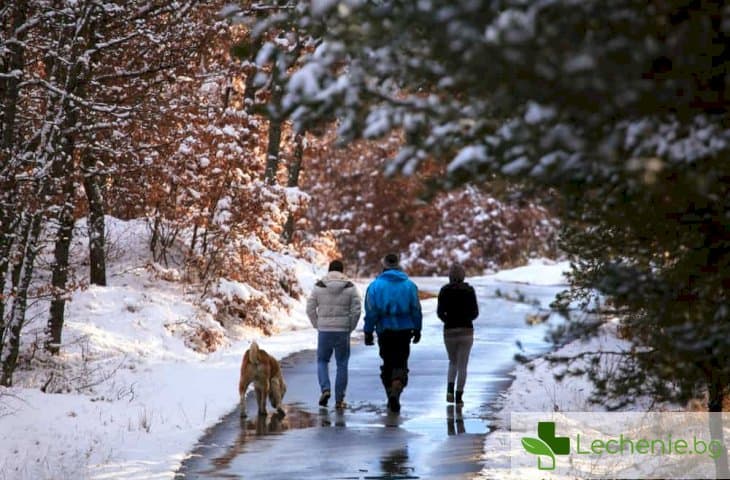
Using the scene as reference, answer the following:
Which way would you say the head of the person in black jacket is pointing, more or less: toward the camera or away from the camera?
away from the camera

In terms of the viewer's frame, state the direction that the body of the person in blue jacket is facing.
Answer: away from the camera

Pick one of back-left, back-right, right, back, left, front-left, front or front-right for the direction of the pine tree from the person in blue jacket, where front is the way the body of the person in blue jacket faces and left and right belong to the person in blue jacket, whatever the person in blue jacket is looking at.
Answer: back

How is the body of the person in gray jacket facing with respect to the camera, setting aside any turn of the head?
away from the camera

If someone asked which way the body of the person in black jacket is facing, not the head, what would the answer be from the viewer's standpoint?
away from the camera

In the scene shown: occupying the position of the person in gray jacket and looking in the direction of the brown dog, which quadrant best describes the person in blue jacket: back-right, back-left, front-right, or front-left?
back-left

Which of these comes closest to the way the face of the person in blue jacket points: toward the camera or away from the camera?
away from the camera

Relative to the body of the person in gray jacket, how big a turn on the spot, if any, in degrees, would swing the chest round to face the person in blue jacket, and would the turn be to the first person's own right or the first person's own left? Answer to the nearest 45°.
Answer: approximately 90° to the first person's own right

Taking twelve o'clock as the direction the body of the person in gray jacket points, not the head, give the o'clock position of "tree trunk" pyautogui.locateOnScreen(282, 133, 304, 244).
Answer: The tree trunk is roughly at 12 o'clock from the person in gray jacket.

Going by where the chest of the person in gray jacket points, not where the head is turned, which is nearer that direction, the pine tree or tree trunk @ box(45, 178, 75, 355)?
the tree trunk
